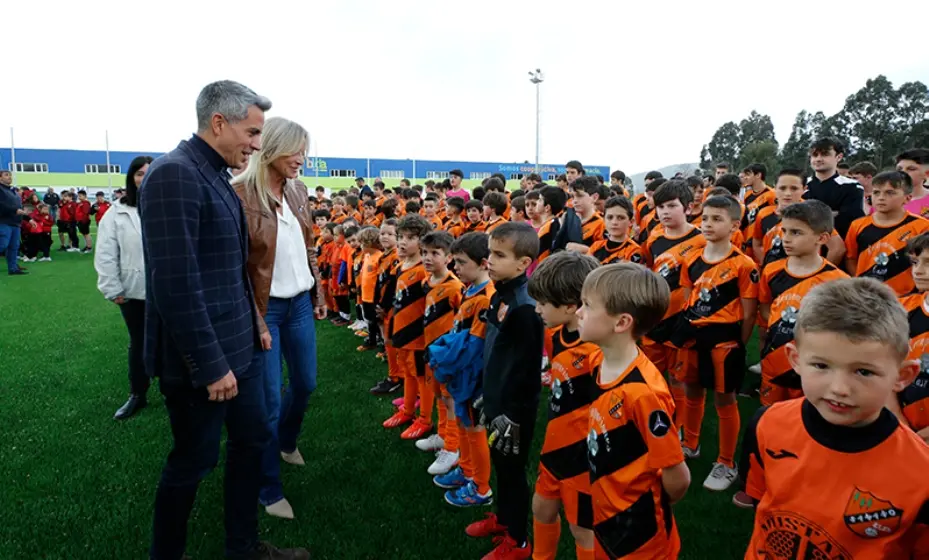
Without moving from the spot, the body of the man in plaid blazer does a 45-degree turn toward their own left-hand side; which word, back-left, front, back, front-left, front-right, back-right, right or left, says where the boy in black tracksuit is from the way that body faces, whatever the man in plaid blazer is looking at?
front-right

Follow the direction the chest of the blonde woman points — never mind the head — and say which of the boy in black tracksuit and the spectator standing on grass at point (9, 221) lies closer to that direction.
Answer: the boy in black tracksuit

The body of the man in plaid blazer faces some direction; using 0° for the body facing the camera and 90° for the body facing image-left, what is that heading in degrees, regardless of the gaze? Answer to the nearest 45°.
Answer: approximately 270°

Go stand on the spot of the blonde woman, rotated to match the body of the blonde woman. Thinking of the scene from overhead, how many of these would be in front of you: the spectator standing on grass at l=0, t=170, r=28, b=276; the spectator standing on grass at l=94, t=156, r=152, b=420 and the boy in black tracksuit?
1

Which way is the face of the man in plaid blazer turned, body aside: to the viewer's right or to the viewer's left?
to the viewer's right

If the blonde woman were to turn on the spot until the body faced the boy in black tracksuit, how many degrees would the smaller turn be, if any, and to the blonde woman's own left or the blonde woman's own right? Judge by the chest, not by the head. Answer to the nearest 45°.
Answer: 0° — they already face them

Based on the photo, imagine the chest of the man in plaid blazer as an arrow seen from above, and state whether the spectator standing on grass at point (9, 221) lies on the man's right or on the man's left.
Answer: on the man's left

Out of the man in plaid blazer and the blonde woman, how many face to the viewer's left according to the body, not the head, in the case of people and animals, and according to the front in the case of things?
0

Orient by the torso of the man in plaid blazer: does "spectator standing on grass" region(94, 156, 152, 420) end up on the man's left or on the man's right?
on the man's left

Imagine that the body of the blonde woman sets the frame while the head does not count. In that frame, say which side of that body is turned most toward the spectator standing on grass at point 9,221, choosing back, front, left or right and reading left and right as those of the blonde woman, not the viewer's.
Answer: back
